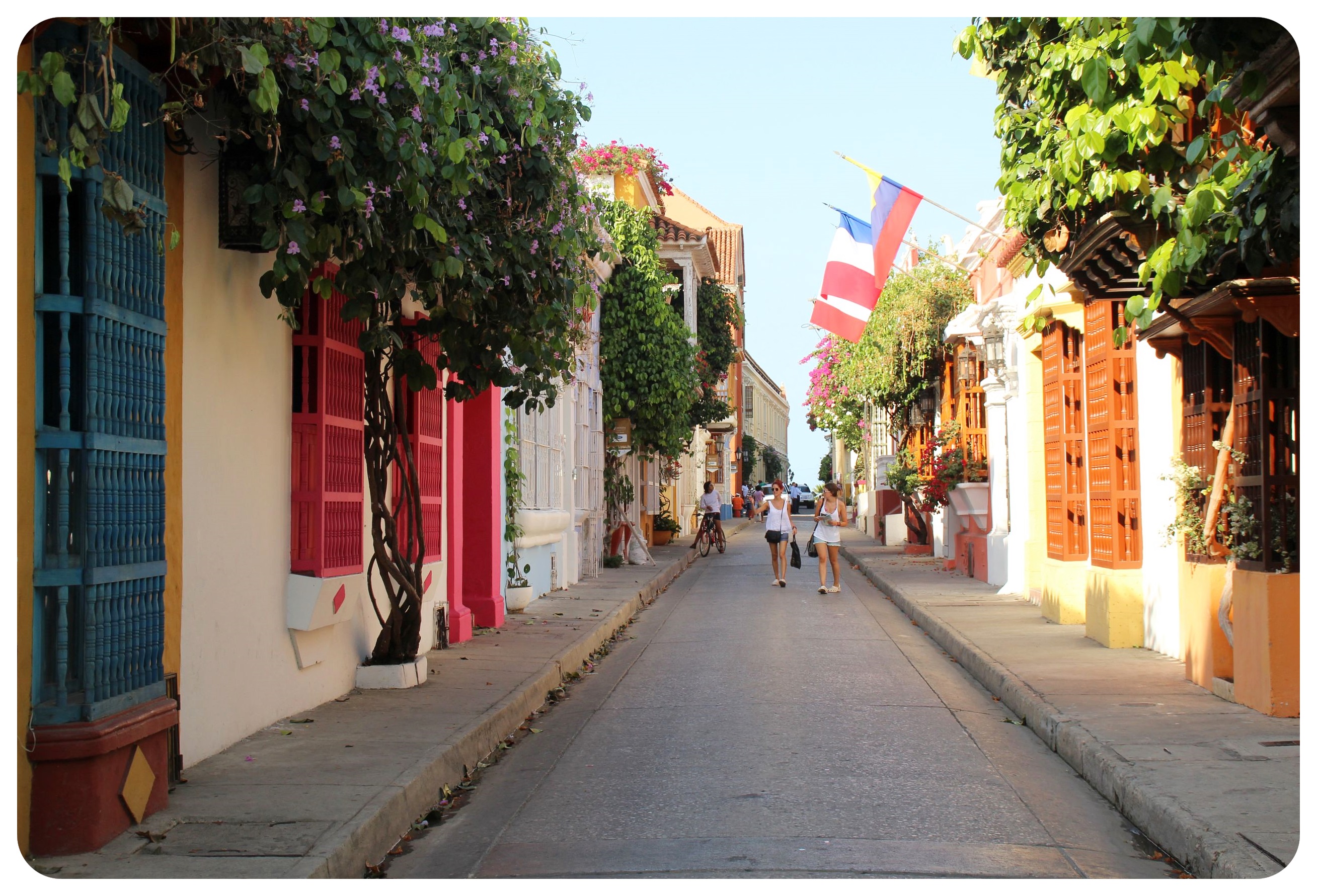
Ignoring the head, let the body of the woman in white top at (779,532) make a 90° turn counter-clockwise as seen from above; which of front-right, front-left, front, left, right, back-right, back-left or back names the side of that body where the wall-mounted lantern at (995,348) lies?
front-right

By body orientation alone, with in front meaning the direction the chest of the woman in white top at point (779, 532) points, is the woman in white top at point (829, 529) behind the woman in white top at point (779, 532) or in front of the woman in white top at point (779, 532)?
in front

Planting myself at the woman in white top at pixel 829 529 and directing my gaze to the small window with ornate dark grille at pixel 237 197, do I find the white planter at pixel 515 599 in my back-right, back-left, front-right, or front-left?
front-right

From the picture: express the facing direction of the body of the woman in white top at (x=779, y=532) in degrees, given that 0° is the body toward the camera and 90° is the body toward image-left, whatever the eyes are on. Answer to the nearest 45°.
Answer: approximately 0°

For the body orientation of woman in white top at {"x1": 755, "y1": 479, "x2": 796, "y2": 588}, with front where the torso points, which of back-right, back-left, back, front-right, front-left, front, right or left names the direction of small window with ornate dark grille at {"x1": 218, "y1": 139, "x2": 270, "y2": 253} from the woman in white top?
front

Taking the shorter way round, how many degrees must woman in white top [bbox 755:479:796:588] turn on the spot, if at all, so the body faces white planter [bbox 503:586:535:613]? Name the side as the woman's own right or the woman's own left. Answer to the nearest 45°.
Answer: approximately 45° to the woman's own right

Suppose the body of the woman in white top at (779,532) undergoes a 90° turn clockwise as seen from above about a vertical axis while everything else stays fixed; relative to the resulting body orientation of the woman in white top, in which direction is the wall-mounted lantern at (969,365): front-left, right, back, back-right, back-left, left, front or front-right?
back

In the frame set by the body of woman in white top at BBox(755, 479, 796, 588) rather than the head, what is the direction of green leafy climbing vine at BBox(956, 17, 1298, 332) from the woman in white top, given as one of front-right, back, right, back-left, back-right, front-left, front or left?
front

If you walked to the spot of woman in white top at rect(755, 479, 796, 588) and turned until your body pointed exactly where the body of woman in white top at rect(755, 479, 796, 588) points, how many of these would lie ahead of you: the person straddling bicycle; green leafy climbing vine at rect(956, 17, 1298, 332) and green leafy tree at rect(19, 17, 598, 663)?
2

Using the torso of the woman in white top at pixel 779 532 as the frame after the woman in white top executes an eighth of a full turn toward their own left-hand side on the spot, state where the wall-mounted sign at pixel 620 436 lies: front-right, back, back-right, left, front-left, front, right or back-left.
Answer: back

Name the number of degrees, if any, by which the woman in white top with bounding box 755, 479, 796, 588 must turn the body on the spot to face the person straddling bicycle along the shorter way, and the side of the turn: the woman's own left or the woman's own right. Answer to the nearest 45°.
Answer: approximately 180°

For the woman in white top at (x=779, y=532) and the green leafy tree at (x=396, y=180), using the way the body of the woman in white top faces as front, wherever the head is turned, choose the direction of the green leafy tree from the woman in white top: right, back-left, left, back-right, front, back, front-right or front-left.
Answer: front

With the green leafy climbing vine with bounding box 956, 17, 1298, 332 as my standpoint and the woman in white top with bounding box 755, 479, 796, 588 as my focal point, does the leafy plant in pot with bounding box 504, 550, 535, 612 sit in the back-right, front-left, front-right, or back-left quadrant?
front-left

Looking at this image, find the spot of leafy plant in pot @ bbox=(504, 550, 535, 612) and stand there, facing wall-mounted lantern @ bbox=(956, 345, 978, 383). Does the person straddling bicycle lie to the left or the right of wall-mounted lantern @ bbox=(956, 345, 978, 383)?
left
